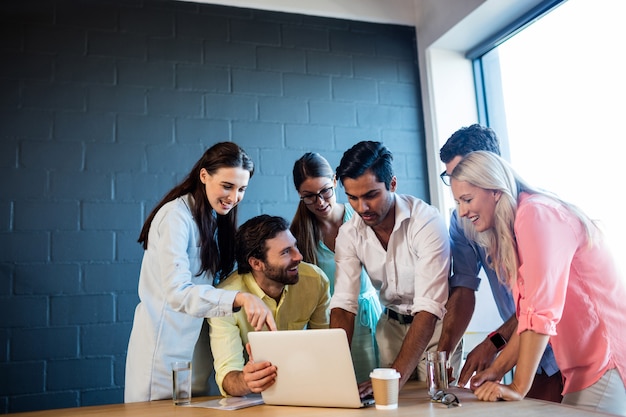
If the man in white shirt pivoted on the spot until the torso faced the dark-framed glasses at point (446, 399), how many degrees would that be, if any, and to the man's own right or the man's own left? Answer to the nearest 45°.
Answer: approximately 45° to the man's own left

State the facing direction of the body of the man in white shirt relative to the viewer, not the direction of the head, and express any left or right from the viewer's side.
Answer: facing the viewer and to the left of the viewer

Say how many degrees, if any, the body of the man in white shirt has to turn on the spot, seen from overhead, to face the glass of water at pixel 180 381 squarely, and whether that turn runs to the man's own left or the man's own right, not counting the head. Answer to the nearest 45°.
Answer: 0° — they already face it

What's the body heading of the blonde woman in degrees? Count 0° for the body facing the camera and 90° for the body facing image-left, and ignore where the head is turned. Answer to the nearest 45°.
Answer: approximately 90°

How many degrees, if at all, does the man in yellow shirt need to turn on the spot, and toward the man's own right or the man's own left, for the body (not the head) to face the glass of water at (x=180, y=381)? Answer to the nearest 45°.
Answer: approximately 90° to the man's own right

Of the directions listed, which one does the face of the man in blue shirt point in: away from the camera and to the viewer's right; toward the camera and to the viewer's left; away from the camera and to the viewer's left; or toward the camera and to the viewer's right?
toward the camera and to the viewer's left

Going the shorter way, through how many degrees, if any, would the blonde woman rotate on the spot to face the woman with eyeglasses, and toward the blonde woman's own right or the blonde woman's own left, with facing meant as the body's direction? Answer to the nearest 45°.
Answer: approximately 45° to the blonde woman's own right

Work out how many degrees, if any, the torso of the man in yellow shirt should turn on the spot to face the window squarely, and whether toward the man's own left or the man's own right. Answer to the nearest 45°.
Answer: approximately 45° to the man's own left

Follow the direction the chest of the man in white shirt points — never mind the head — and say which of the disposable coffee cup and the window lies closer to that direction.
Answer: the disposable coffee cup

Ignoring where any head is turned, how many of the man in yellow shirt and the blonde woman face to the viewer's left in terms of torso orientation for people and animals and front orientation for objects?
1

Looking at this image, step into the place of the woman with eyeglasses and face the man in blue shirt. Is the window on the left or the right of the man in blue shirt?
left

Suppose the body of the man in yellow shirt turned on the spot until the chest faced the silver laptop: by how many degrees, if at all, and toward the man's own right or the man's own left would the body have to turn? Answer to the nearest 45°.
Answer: approximately 45° to the man's own right
